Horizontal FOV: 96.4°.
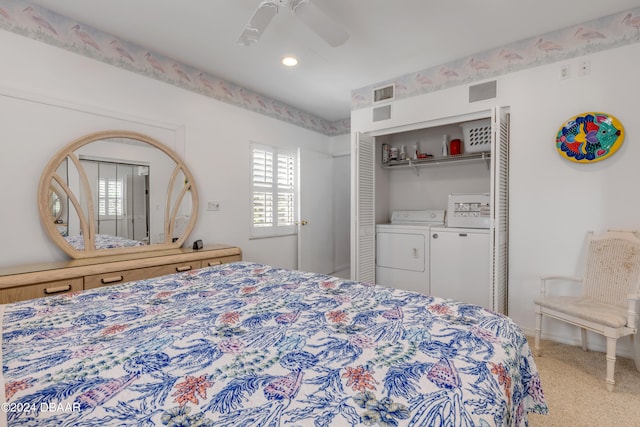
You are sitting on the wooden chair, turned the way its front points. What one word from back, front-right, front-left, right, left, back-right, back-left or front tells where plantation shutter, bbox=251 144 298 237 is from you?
front-right

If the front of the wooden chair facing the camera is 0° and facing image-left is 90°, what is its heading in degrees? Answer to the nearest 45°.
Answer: approximately 45°

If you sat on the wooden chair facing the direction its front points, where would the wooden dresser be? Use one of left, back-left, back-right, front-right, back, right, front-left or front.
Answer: front

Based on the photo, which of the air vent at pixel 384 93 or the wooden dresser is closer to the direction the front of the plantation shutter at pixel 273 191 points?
the air vent

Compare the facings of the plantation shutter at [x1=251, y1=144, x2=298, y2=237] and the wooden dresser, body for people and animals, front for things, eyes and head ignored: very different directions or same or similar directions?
same or similar directions

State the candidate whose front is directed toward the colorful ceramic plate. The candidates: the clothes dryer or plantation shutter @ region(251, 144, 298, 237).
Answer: the plantation shutter

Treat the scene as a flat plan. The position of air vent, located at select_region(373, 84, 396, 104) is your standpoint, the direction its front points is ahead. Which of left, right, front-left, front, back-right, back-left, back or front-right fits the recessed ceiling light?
front

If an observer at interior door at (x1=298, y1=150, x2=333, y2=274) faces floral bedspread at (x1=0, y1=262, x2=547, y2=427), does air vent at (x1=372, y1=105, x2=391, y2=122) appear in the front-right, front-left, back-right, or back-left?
front-left

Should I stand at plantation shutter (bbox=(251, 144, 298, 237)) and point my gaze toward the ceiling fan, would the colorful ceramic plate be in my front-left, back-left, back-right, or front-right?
front-left

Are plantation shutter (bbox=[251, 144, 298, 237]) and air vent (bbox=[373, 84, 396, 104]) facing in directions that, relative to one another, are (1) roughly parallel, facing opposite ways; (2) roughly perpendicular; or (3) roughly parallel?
roughly perpendicular

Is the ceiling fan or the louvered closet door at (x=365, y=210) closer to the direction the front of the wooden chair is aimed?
the ceiling fan

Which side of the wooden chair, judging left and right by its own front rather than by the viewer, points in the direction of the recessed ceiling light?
front

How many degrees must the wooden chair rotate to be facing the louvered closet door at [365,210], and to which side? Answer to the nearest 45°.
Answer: approximately 45° to its right

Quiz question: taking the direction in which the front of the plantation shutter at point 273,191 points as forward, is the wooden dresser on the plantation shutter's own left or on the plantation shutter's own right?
on the plantation shutter's own right

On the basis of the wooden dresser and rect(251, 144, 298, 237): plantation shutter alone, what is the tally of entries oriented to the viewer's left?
0
